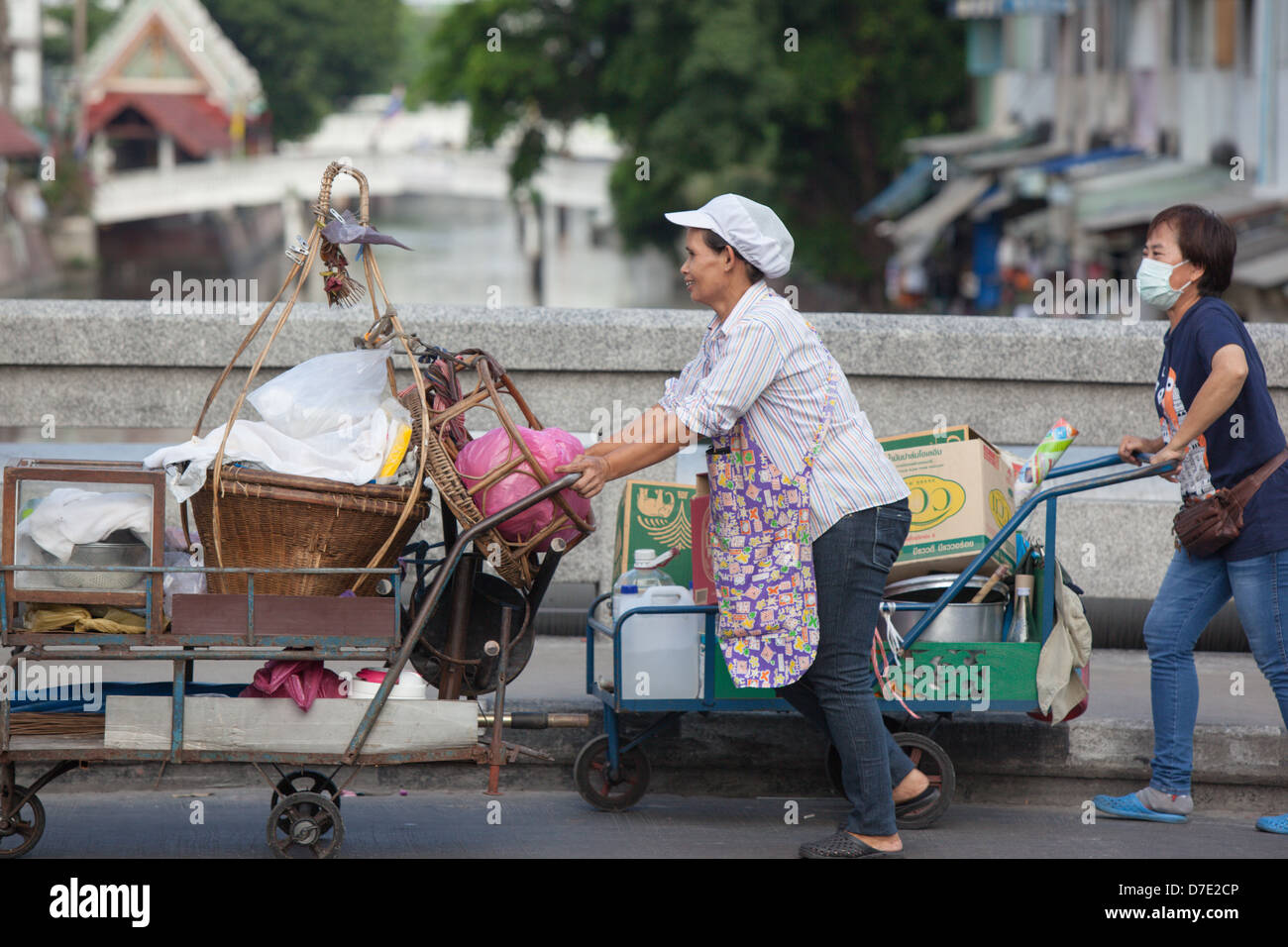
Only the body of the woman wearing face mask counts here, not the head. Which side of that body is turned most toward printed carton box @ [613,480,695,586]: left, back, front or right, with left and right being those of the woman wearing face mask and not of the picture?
front

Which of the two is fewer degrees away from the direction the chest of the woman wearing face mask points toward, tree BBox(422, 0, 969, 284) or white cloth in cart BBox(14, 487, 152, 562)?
the white cloth in cart

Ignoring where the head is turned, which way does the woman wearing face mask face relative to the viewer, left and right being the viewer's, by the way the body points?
facing to the left of the viewer

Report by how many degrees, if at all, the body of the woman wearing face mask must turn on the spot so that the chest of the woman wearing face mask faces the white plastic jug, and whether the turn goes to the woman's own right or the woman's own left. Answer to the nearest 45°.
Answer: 0° — they already face it

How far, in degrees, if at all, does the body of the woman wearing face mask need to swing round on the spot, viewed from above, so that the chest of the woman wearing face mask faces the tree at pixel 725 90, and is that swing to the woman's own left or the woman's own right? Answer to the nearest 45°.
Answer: approximately 90° to the woman's own right

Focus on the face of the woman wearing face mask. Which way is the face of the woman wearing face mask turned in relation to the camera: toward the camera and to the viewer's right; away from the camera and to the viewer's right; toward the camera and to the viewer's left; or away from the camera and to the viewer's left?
toward the camera and to the viewer's left

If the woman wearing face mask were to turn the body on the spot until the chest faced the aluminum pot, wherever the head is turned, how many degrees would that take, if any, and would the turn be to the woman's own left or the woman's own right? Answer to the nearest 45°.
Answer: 0° — they already face it

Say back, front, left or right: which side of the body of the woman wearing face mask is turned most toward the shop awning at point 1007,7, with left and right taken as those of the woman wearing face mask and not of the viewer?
right

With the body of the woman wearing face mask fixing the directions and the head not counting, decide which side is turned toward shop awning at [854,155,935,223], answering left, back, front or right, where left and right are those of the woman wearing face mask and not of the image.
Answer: right

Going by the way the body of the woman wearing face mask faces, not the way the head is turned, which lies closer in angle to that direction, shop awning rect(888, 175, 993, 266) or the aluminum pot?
the aluminum pot

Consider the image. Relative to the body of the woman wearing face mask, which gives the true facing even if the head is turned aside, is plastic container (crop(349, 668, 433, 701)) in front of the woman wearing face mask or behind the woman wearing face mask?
in front
